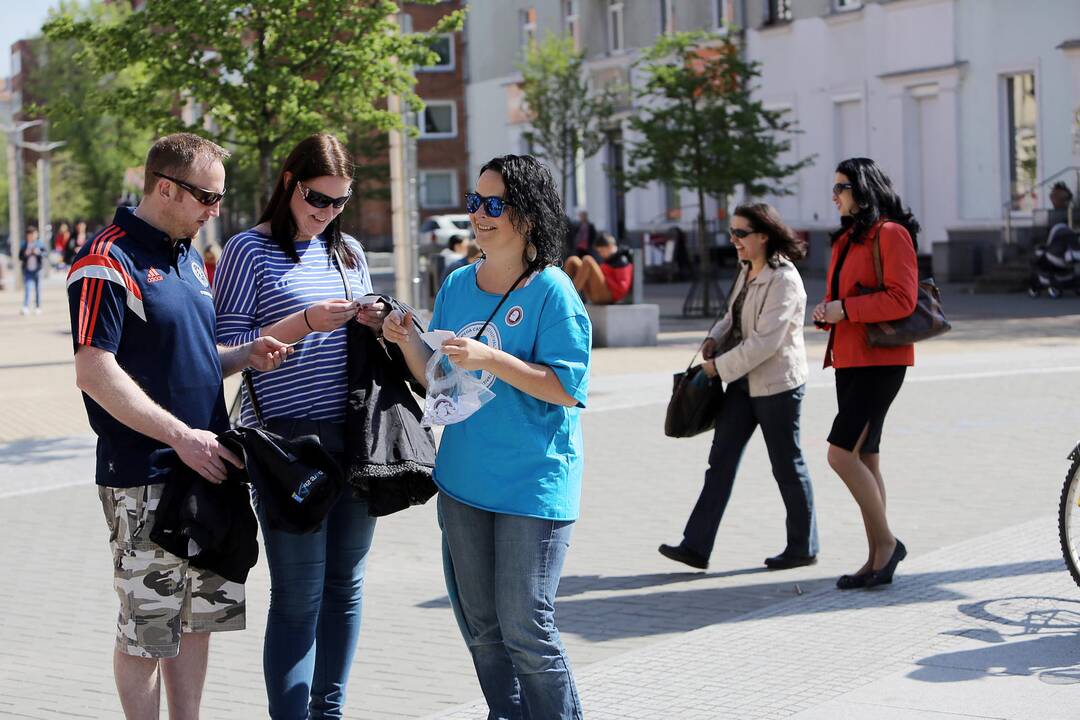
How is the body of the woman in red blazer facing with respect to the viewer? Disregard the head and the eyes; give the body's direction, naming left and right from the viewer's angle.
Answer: facing to the left of the viewer

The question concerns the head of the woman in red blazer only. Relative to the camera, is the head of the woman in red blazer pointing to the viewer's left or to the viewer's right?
to the viewer's left

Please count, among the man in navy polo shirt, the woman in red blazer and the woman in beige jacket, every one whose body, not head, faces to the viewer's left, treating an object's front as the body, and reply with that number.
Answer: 2

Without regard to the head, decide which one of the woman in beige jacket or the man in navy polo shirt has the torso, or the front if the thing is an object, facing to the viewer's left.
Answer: the woman in beige jacket

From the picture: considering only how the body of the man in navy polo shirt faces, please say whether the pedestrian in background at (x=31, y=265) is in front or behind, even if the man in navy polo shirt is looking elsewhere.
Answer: behind

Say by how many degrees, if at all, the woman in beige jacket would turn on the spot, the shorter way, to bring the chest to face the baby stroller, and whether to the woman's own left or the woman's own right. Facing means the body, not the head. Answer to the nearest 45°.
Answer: approximately 90° to the woman's own right

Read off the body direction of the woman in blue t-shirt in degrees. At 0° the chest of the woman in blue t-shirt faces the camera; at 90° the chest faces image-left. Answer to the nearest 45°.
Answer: approximately 45°

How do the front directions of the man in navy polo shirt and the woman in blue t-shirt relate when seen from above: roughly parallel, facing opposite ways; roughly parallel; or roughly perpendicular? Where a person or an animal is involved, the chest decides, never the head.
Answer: roughly perpendicular

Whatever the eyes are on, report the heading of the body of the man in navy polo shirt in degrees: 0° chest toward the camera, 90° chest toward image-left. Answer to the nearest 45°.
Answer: approximately 315°

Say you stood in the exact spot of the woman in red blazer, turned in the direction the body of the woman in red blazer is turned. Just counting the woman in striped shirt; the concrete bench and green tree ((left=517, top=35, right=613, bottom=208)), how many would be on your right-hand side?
2

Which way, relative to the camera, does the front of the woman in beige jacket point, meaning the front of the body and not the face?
to the viewer's left

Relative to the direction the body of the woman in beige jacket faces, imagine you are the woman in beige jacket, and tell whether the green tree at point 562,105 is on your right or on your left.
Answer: on your right

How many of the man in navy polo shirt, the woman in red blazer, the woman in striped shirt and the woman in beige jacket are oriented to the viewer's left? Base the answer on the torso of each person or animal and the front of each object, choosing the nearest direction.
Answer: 2

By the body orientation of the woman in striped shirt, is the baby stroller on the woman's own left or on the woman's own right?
on the woman's own left
